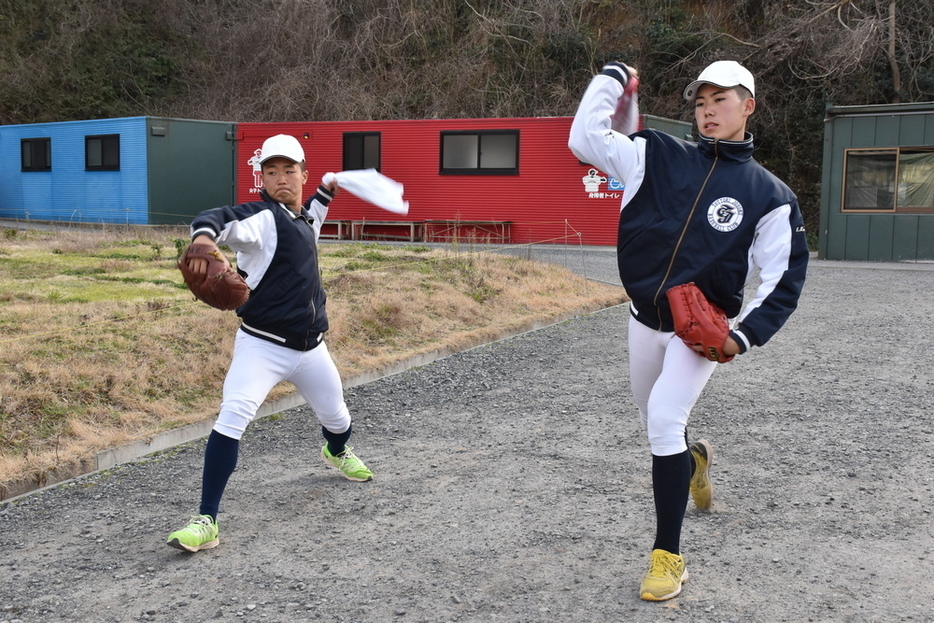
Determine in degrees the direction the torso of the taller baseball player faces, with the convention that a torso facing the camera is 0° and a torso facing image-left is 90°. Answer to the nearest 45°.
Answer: approximately 45°

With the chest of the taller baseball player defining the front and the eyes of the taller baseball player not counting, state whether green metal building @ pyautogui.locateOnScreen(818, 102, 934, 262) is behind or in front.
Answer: behind

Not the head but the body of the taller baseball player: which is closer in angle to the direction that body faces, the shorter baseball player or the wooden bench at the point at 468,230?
the shorter baseball player

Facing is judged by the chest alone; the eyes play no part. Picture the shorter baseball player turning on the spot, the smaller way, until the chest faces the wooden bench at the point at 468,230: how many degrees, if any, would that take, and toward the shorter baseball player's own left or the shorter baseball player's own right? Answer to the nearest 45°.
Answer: approximately 135° to the shorter baseball player's own left

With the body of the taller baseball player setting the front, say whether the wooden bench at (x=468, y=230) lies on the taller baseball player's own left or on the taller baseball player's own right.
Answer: on the taller baseball player's own right

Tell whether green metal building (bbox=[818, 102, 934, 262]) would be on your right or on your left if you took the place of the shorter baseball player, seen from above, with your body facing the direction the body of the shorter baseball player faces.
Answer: on your left
